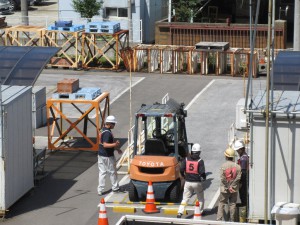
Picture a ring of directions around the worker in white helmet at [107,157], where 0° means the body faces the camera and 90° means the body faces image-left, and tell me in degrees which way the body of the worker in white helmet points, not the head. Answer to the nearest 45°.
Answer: approximately 270°

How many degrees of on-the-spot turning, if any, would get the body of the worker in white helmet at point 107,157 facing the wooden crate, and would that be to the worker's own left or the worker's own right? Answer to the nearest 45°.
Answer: approximately 90° to the worker's own left

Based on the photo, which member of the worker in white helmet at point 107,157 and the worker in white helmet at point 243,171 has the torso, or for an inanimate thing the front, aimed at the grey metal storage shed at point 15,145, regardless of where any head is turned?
the worker in white helmet at point 243,171

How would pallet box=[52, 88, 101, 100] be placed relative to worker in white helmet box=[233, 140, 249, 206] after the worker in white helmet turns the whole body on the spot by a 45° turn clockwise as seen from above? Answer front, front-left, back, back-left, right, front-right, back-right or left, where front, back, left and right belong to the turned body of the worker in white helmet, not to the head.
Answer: front

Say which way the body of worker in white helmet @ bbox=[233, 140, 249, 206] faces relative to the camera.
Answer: to the viewer's left

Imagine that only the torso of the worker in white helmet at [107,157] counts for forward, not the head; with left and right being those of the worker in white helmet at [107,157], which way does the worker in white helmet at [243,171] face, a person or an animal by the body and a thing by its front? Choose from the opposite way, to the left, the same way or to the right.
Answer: the opposite way

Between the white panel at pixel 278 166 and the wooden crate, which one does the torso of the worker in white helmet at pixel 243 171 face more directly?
the wooden crate

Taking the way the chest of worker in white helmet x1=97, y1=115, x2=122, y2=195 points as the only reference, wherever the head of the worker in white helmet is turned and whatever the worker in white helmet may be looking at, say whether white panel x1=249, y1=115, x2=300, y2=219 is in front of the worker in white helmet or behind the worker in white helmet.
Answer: in front

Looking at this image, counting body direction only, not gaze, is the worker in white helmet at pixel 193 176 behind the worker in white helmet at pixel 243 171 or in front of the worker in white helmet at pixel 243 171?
in front

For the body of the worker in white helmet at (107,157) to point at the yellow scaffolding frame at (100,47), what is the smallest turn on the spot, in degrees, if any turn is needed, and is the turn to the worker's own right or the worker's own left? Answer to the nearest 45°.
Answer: approximately 90° to the worker's own left

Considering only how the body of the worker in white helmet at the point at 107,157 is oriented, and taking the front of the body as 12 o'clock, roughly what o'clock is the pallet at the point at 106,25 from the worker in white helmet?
The pallet is roughly at 9 o'clock from the worker in white helmet.

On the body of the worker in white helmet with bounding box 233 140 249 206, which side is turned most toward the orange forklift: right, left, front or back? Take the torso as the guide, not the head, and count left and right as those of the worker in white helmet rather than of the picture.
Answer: front

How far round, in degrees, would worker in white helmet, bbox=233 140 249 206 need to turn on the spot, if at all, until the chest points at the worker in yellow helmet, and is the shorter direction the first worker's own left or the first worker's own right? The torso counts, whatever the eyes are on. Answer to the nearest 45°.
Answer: approximately 90° to the first worker's own left
